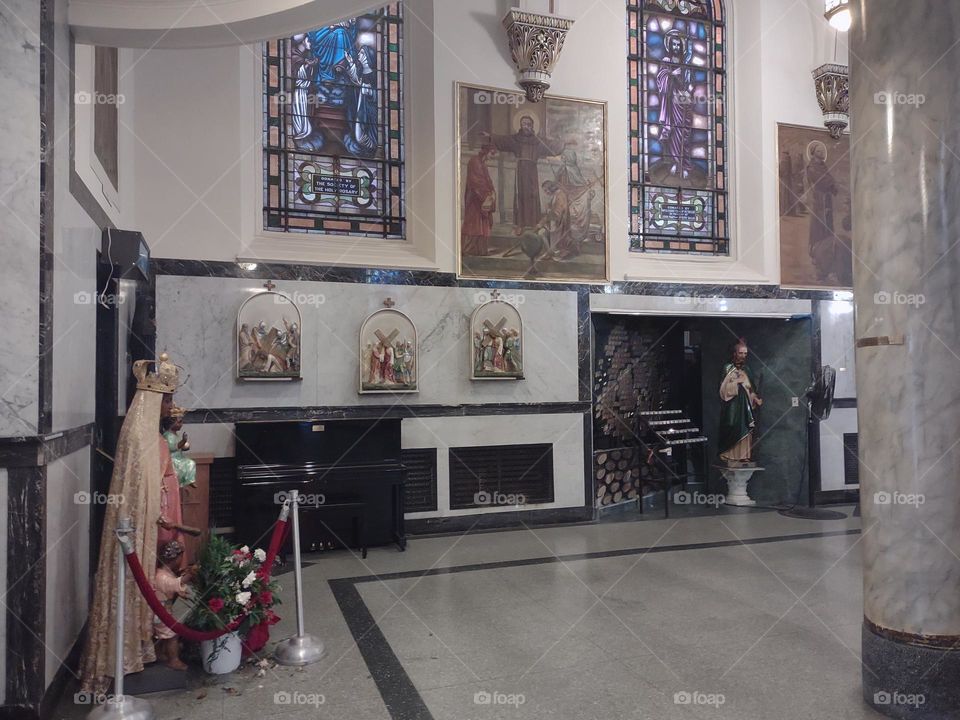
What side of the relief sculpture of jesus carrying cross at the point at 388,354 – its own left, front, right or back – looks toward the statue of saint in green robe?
left

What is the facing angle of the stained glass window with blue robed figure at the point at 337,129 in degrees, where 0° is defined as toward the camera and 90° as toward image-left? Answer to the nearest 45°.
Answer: approximately 0°

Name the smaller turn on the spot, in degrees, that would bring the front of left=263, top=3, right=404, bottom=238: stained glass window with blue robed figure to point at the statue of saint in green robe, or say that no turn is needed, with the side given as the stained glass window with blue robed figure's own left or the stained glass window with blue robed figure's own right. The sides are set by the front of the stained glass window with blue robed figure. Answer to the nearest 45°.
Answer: approximately 90° to the stained glass window with blue robed figure's own left
